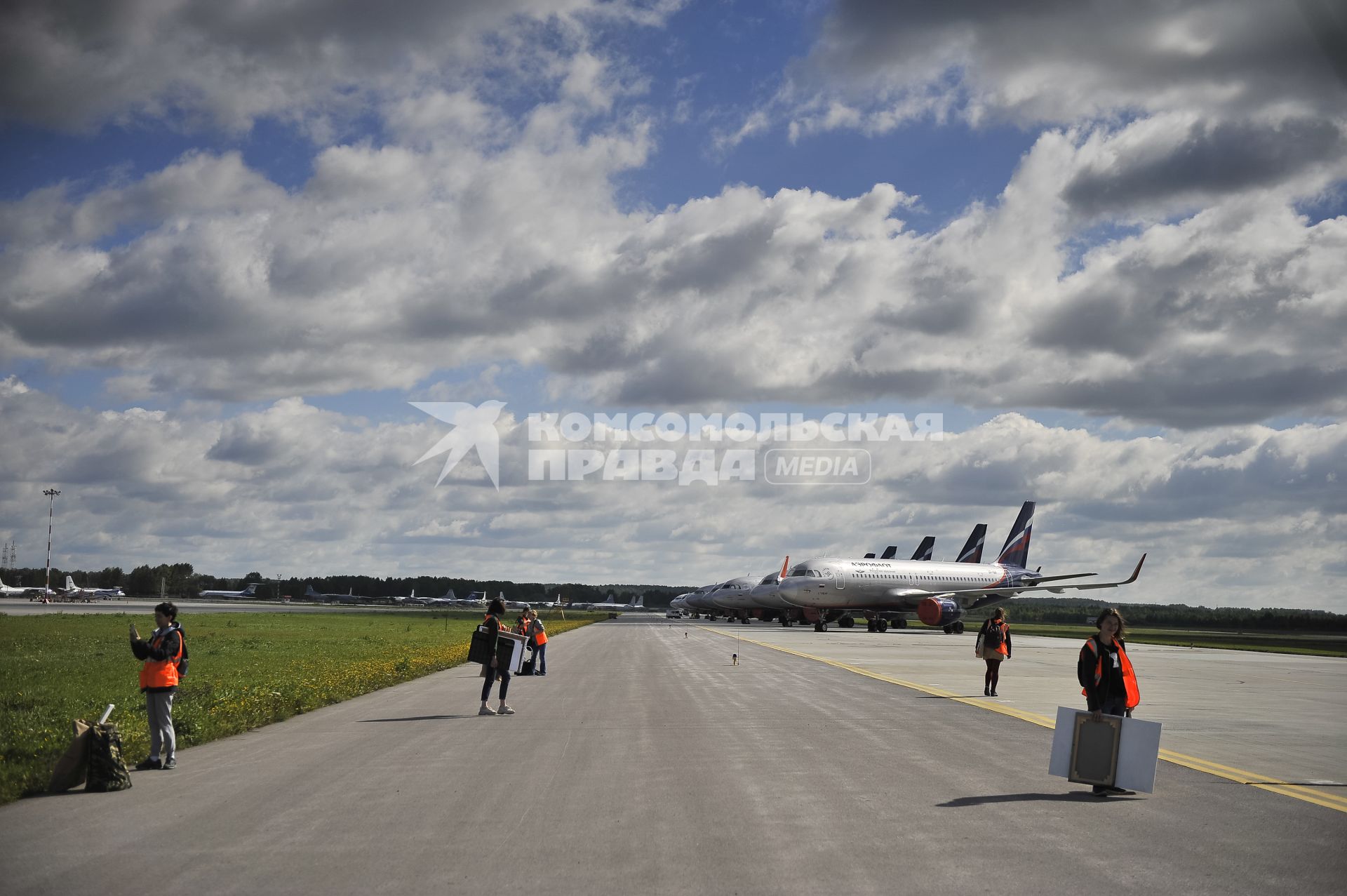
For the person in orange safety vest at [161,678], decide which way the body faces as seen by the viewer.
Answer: to the viewer's left

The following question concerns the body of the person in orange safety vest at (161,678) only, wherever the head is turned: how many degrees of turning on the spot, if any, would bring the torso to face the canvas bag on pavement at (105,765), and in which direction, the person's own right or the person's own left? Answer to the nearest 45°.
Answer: approximately 90° to the person's own left

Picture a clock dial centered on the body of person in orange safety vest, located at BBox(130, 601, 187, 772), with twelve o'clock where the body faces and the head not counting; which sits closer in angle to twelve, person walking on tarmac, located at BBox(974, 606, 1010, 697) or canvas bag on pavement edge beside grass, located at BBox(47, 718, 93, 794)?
the canvas bag on pavement edge beside grass
